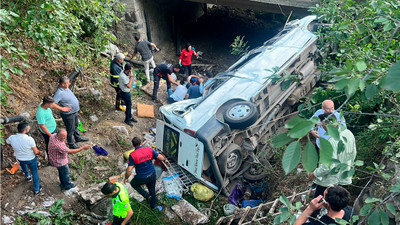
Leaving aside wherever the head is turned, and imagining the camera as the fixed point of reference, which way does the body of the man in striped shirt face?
to the viewer's right

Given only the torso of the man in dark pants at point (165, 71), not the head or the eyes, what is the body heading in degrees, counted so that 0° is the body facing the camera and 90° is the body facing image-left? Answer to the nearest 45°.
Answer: approximately 270°

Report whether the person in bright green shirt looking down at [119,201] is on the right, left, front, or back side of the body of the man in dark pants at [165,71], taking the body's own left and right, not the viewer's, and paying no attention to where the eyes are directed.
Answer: right

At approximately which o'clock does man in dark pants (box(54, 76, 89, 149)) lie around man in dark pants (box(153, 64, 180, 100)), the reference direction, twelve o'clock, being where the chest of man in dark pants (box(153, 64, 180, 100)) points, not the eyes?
man in dark pants (box(54, 76, 89, 149)) is roughly at 4 o'clock from man in dark pants (box(153, 64, 180, 100)).

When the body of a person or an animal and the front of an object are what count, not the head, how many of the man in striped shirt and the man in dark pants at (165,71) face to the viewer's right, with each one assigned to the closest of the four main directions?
2

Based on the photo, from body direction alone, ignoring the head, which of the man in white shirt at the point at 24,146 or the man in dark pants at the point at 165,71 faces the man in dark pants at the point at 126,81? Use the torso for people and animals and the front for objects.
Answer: the man in white shirt

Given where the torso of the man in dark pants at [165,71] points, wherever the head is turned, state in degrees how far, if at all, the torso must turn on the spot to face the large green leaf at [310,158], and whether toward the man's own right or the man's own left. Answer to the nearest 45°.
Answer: approximately 90° to the man's own right

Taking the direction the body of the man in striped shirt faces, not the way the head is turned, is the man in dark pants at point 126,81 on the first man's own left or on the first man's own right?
on the first man's own left

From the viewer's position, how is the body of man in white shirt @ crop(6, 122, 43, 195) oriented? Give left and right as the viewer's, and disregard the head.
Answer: facing away from the viewer and to the right of the viewer

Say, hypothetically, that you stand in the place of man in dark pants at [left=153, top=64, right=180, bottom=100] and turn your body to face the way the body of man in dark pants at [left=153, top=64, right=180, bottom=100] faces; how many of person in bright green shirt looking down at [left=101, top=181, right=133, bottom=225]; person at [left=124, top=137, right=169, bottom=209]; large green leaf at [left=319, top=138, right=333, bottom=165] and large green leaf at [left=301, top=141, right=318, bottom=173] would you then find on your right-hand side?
4
